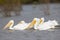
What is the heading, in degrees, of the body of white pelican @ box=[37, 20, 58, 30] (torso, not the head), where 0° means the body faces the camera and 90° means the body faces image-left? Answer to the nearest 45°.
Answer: approximately 90°
